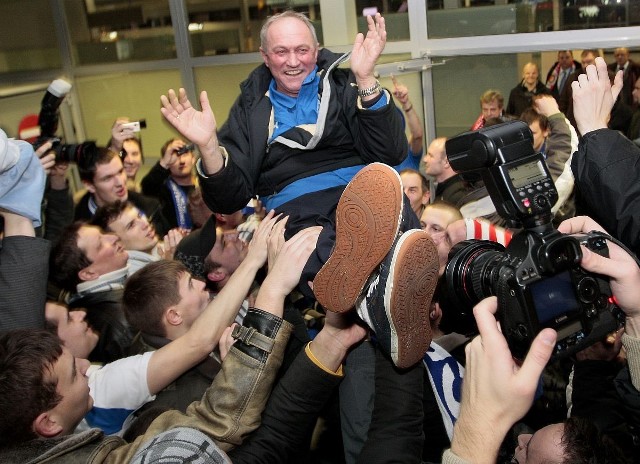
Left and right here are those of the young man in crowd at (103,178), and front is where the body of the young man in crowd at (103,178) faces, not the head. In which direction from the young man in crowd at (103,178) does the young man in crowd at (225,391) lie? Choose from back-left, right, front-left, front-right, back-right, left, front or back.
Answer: front-right

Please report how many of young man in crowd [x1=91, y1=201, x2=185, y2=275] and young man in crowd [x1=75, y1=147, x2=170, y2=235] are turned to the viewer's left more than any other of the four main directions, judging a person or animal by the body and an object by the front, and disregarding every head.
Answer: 0

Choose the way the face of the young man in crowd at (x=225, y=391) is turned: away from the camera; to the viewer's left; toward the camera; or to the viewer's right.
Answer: to the viewer's right

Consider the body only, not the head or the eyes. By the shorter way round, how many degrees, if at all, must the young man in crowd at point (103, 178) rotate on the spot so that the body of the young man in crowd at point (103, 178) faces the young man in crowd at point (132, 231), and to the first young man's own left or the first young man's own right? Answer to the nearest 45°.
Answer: approximately 45° to the first young man's own right

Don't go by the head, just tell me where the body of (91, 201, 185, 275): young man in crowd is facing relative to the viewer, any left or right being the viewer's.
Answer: facing the viewer and to the right of the viewer

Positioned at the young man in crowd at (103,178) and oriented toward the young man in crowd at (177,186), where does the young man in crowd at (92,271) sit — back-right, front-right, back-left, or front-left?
back-right

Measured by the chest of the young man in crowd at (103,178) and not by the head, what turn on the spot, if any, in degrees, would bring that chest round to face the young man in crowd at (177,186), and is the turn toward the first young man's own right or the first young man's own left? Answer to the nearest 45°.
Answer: approximately 90° to the first young man's own left

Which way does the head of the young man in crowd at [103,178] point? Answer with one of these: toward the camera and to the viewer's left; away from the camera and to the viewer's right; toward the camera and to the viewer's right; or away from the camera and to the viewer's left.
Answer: toward the camera and to the viewer's right
